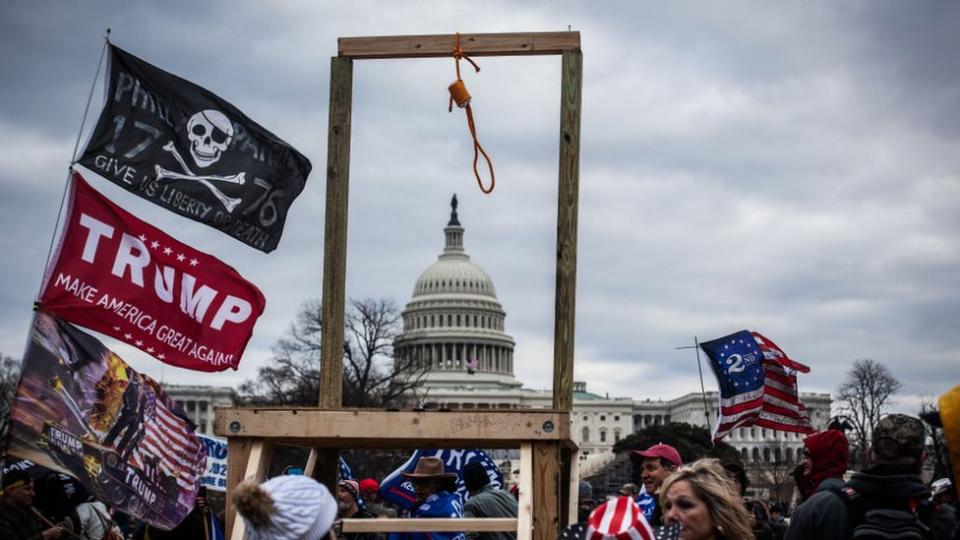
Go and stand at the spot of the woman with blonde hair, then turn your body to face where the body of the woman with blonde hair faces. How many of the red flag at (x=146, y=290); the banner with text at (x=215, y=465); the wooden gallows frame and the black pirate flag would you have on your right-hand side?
4

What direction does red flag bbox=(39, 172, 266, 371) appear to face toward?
toward the camera

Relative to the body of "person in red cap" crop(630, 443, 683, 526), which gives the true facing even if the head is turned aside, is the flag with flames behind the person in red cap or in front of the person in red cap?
in front

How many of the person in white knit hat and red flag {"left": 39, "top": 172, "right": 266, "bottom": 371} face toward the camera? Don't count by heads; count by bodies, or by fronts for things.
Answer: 1

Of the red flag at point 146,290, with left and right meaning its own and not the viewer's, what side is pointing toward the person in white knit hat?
front

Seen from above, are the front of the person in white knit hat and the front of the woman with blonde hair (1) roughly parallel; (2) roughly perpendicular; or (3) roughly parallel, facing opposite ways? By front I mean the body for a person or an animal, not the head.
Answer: roughly parallel, facing opposite ways

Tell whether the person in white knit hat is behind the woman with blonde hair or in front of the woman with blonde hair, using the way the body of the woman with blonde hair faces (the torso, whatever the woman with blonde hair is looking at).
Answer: in front

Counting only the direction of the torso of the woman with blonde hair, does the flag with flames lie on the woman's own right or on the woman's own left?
on the woman's own right

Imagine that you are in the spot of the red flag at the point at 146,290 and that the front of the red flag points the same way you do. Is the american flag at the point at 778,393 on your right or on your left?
on your left

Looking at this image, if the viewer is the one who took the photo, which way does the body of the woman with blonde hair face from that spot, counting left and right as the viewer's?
facing the viewer and to the left of the viewer

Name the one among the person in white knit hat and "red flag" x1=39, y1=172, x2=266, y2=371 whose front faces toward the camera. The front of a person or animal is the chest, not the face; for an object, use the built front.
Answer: the red flag

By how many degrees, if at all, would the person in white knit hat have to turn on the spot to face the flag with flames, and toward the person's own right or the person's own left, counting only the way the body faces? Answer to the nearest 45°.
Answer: approximately 45° to the person's own left
